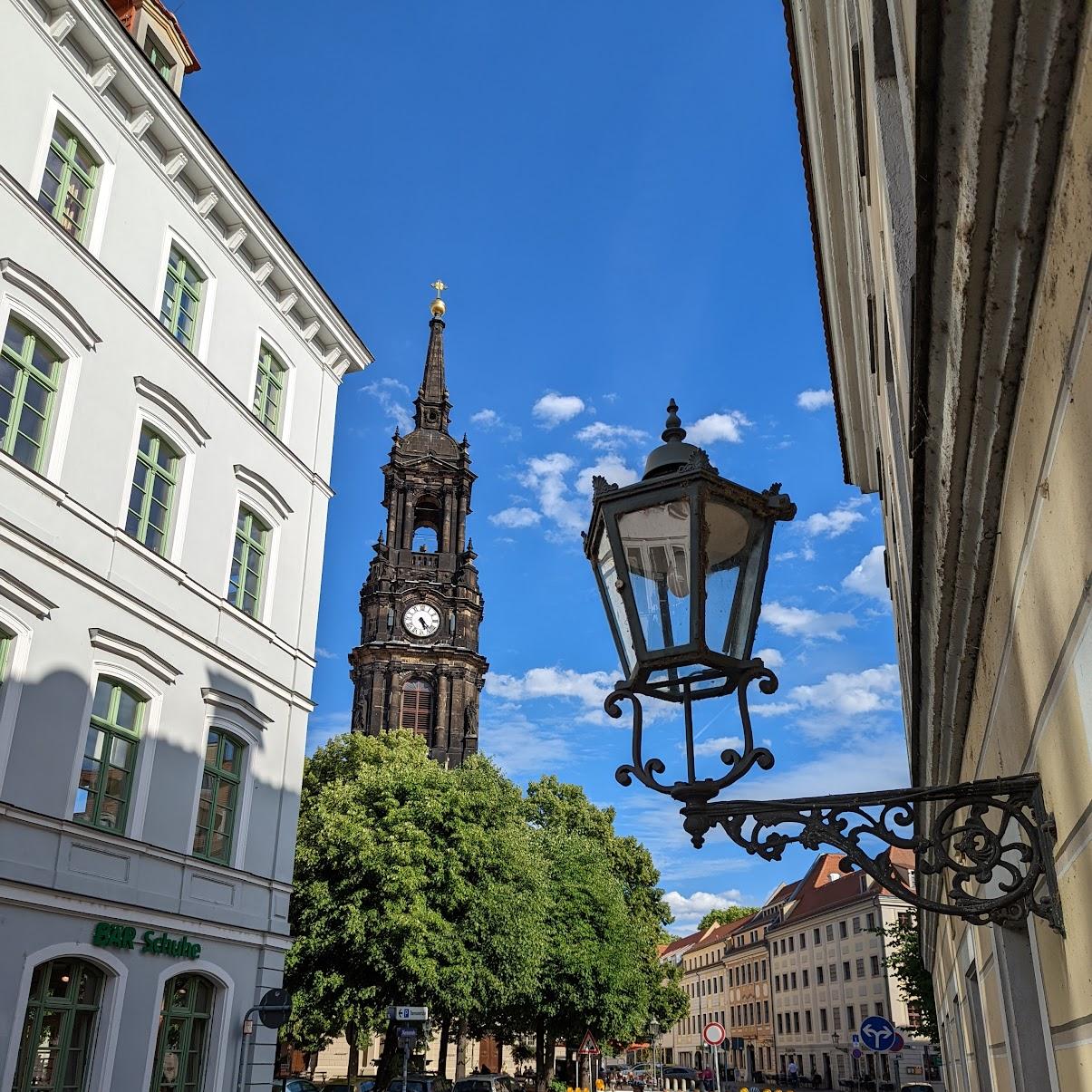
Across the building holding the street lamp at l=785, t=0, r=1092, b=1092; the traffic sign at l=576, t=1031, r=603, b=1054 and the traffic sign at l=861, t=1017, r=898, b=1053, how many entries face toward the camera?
2

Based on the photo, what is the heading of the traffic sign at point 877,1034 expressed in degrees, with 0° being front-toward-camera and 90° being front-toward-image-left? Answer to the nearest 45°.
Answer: approximately 0°

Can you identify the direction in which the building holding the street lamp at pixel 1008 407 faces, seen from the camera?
facing to the left of the viewer

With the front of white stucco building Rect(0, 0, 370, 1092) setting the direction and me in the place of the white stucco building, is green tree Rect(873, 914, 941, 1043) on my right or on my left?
on my left

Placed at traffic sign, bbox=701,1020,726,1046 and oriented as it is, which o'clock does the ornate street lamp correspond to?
The ornate street lamp is roughly at 12 o'clock from the traffic sign.

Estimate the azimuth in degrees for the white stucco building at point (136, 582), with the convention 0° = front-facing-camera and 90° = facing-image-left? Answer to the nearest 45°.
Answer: approximately 315°

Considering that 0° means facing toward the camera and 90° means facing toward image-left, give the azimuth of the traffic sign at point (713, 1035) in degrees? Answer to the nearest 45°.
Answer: approximately 0°

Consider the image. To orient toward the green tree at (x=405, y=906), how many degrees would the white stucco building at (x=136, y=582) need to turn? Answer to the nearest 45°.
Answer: approximately 90° to its left

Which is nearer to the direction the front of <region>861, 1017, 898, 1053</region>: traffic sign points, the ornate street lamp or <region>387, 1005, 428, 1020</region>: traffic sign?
the ornate street lamp

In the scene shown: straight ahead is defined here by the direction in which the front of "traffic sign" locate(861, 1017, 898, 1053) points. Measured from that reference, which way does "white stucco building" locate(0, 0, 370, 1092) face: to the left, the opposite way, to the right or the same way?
to the left

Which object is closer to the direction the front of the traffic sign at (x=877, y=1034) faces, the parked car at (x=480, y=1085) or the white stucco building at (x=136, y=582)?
the white stucco building
